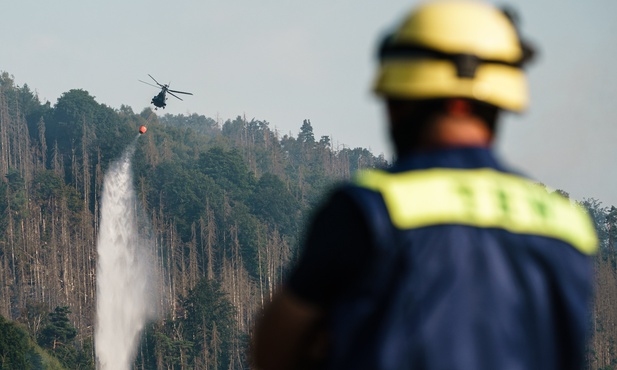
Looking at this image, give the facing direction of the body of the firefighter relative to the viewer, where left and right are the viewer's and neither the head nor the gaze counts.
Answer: facing away from the viewer and to the left of the viewer
